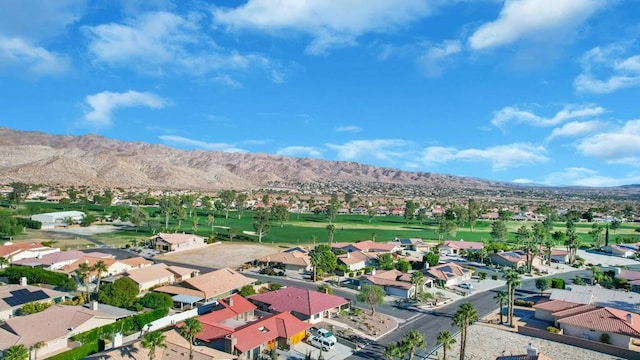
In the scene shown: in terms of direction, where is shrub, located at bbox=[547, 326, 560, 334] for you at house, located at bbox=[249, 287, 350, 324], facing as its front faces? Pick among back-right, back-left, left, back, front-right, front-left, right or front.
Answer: front-left

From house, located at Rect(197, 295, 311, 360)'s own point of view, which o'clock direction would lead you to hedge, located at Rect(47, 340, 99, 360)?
The hedge is roughly at 4 o'clock from the house.

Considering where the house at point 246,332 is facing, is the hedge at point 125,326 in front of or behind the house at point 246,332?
behind

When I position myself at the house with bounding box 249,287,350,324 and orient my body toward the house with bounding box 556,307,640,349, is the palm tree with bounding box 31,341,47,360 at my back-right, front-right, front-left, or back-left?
back-right

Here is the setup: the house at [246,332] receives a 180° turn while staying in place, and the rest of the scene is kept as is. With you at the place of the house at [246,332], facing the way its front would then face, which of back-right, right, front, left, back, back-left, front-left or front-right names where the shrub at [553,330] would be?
back-right

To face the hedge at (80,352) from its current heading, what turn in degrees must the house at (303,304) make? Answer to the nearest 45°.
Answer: approximately 90° to its right

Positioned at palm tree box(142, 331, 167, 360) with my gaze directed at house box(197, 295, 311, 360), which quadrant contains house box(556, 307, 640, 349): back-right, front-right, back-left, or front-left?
front-right

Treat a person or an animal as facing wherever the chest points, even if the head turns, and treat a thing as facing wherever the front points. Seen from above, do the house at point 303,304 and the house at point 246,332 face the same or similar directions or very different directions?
same or similar directions

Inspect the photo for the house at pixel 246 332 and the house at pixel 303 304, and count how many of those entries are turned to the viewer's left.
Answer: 0

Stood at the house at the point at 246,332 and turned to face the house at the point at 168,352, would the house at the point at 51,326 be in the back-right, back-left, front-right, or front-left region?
front-right

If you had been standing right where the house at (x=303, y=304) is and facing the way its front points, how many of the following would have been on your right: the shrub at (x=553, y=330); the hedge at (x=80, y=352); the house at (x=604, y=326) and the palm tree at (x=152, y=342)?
2

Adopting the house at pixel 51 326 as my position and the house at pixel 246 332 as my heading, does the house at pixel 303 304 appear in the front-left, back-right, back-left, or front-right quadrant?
front-left
